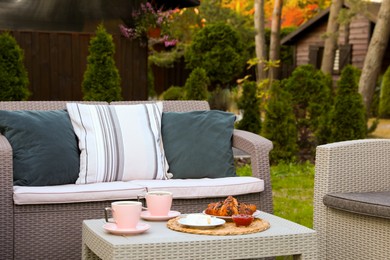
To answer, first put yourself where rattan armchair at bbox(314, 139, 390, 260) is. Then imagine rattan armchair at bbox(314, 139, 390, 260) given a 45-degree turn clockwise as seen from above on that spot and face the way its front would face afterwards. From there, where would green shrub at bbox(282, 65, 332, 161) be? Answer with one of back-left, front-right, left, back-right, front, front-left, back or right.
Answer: right

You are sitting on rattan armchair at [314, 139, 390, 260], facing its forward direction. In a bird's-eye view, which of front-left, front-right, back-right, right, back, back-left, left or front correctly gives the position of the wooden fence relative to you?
right

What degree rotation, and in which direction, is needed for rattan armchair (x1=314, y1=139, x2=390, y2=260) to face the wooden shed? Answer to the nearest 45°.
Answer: approximately 135° to its right

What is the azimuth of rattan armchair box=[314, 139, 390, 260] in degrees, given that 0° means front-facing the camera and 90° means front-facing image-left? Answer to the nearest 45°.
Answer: approximately 45°

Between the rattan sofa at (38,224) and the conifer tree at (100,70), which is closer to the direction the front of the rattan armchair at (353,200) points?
the rattan sofa

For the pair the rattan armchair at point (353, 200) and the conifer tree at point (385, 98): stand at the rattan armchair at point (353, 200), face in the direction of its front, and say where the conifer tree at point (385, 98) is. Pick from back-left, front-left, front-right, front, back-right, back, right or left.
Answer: back-right

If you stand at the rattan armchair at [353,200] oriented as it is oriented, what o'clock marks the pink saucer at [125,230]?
The pink saucer is roughly at 12 o'clock from the rattan armchair.

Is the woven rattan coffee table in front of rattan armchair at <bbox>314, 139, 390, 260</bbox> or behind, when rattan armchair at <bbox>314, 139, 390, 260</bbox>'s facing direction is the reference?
in front

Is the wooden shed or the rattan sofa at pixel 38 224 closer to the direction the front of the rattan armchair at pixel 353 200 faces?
the rattan sofa

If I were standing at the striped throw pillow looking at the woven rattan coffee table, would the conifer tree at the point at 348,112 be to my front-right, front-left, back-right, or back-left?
back-left

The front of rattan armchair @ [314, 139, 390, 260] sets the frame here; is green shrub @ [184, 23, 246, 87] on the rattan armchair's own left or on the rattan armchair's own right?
on the rattan armchair's own right

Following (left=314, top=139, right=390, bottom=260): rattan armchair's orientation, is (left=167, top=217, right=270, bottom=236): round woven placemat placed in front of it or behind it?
in front
